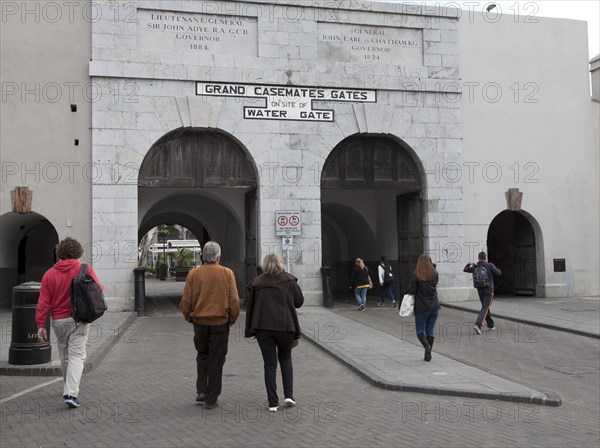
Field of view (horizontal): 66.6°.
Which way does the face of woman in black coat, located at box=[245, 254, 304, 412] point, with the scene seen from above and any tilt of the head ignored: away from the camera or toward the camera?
away from the camera

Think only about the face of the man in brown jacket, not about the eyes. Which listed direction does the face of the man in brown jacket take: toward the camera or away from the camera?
away from the camera

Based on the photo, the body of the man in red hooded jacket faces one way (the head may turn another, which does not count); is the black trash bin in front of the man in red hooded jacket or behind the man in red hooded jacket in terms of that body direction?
in front

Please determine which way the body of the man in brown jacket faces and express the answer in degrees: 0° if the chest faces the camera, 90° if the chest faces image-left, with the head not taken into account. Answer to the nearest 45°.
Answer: approximately 180°

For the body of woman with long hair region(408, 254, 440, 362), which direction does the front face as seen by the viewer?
away from the camera

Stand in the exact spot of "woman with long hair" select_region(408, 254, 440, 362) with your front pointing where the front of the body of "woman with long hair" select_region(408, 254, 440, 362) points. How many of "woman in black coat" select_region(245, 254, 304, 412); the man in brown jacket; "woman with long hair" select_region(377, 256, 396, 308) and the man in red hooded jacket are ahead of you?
1

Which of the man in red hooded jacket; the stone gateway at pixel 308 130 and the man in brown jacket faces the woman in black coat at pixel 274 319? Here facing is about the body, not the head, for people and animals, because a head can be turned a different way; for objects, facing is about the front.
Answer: the stone gateway

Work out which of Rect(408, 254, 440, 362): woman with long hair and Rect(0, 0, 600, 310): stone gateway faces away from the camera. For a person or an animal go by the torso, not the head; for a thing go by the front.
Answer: the woman with long hair

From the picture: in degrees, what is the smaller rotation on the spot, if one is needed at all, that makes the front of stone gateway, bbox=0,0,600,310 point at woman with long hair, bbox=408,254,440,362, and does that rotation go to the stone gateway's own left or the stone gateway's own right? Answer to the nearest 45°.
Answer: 0° — it already faces them

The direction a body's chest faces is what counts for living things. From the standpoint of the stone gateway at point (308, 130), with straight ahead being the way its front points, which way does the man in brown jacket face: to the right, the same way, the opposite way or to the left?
the opposite way

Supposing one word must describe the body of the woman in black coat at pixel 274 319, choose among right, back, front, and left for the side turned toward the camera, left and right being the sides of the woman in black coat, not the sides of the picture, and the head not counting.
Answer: back

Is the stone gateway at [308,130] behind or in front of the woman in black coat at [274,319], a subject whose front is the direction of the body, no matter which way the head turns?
in front

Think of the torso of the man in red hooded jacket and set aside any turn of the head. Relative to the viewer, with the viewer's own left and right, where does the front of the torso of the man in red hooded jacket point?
facing away from the viewer

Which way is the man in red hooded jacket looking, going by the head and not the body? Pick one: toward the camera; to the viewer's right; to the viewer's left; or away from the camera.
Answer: away from the camera

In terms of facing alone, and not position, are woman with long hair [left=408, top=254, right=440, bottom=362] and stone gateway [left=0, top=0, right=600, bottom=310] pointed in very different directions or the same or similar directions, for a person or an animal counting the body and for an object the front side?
very different directions

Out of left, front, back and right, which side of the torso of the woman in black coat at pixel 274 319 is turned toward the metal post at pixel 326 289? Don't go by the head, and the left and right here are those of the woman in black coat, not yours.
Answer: front

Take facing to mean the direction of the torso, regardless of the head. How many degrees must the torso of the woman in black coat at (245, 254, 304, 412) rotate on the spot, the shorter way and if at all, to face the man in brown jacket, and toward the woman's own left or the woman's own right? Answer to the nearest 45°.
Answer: approximately 90° to the woman's own left
